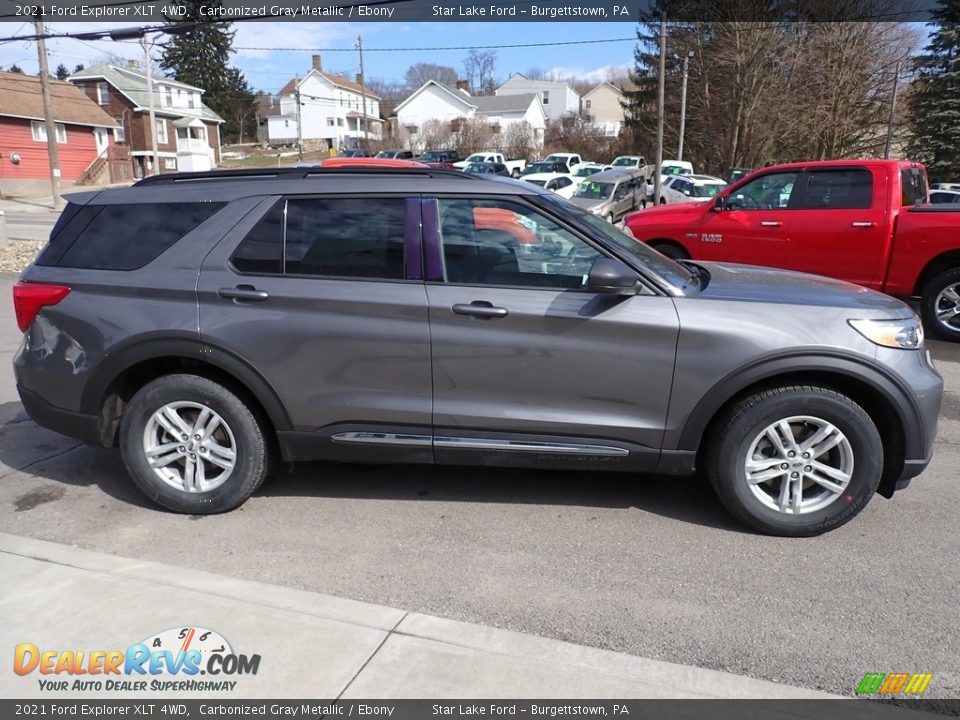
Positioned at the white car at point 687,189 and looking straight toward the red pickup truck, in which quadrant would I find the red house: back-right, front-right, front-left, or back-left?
back-right

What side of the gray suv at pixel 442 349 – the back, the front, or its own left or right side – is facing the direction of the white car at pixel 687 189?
left

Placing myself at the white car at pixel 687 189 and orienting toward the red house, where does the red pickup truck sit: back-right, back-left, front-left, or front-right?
back-left

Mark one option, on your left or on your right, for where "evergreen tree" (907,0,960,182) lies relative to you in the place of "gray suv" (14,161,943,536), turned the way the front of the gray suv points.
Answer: on your left

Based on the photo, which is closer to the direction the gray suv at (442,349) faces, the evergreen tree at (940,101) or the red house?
the evergreen tree

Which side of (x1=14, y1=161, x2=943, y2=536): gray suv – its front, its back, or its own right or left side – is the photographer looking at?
right

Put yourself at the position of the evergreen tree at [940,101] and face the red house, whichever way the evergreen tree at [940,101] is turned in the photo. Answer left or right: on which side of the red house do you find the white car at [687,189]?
left

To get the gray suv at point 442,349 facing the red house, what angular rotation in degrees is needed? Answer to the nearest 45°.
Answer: approximately 135° to its left

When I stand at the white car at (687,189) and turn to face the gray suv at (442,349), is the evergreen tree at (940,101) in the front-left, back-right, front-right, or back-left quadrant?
back-left
